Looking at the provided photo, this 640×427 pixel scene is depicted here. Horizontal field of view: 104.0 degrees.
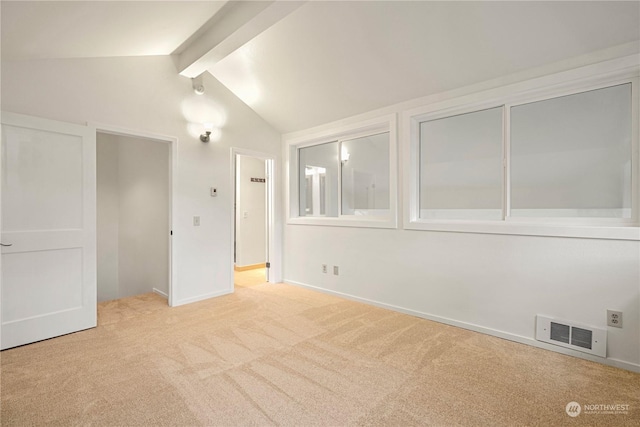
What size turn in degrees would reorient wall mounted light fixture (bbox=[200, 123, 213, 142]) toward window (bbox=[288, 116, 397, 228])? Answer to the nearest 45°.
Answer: approximately 45° to its left

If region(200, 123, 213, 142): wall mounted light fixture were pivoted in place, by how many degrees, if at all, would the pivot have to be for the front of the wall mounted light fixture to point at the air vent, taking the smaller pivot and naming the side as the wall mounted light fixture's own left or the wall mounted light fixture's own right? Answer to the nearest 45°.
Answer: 0° — it already faces it

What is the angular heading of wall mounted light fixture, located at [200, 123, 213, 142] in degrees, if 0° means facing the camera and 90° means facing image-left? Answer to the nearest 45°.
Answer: approximately 315°

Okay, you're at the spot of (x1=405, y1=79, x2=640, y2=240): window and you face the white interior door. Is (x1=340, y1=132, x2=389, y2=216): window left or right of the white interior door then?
right
